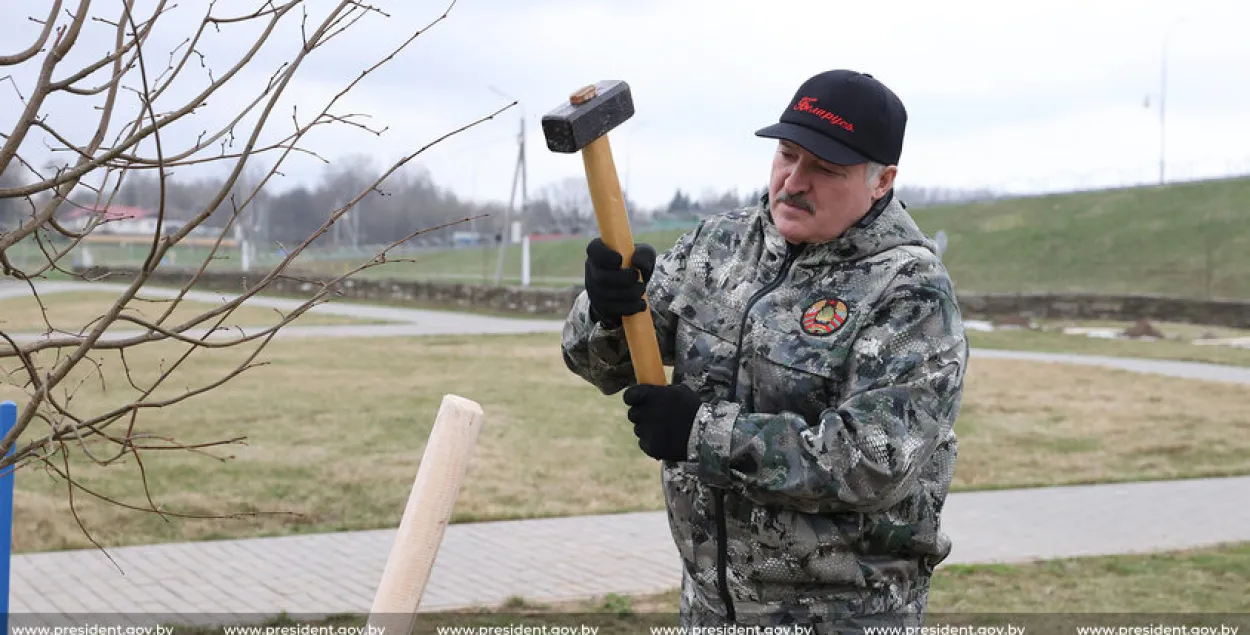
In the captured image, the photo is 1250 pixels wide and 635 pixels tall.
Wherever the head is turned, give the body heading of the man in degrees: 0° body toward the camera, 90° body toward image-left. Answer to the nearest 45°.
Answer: approximately 45°

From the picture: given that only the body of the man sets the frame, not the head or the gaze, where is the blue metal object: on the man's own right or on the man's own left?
on the man's own right
